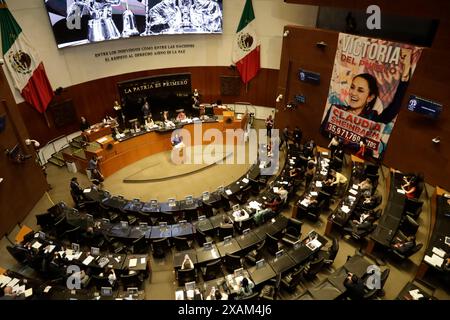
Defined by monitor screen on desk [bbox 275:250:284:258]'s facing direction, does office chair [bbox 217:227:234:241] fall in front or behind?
behind

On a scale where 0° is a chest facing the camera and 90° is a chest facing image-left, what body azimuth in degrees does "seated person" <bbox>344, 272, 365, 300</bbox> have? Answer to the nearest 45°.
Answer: approximately 135°

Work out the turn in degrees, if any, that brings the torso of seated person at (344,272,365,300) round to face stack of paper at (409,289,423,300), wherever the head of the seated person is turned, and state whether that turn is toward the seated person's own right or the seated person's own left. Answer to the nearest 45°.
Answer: approximately 90° to the seated person's own right

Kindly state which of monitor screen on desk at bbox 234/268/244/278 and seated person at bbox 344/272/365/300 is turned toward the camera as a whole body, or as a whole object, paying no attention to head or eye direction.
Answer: the monitor screen on desk

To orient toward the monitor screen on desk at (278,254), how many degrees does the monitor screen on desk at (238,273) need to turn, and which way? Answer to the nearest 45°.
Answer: approximately 135° to its left

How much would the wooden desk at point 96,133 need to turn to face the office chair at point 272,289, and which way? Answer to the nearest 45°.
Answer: approximately 45° to its right

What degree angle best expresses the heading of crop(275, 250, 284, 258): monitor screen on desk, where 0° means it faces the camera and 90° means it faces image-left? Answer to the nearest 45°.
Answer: approximately 315°

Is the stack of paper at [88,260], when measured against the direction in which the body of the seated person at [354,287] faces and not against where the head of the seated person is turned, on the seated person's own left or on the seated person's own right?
on the seated person's own left

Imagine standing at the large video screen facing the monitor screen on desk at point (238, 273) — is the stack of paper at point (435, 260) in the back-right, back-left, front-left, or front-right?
front-left

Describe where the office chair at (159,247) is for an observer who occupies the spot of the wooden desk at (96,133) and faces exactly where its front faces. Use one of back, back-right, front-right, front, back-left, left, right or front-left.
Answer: front-right

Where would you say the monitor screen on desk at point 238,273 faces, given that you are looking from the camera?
facing the viewer
